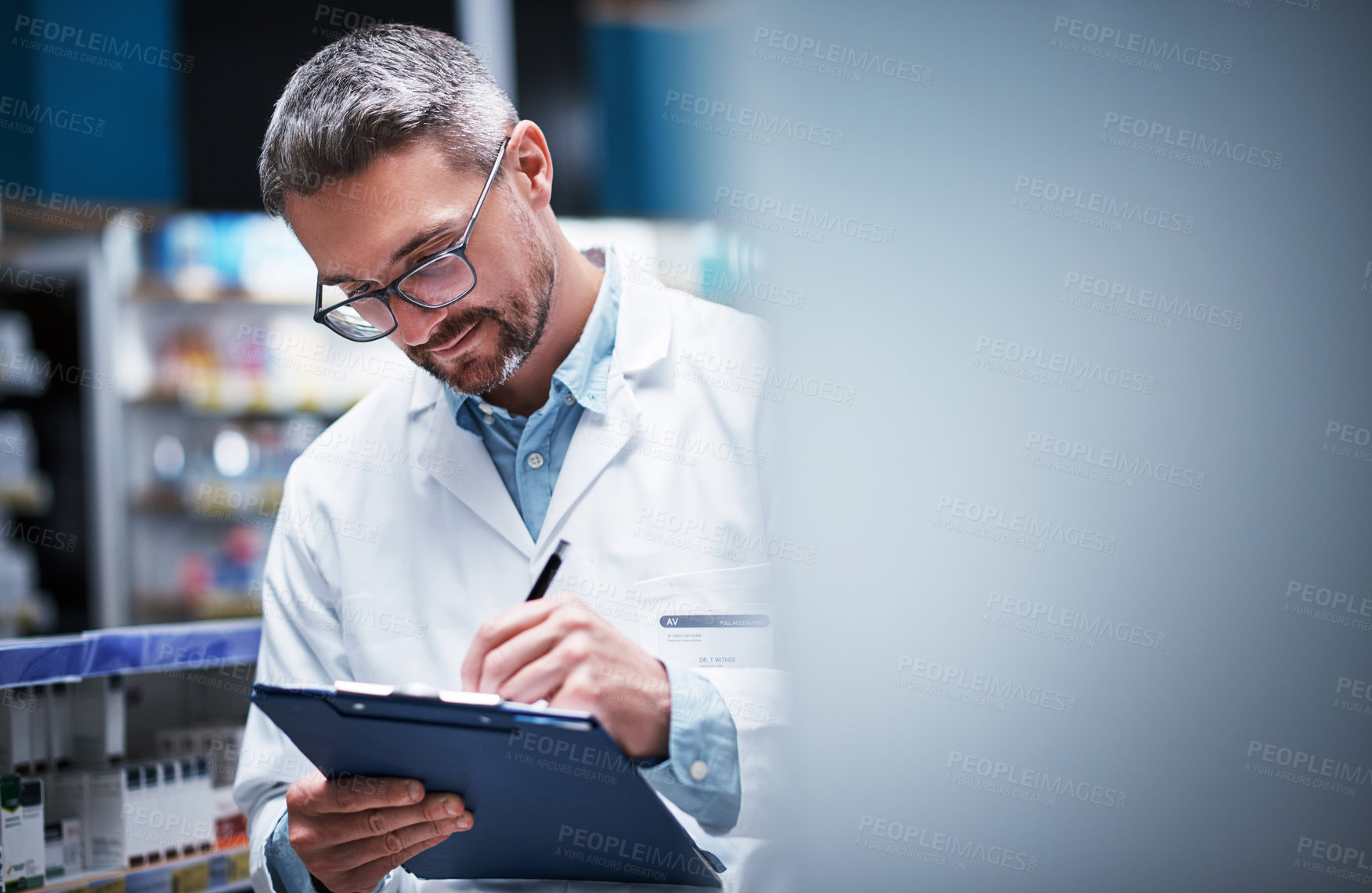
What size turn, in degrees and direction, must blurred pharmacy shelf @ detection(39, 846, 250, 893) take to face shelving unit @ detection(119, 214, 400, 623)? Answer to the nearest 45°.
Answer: approximately 135° to its left

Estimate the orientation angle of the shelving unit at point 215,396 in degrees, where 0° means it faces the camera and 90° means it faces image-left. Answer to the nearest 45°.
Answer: approximately 0°

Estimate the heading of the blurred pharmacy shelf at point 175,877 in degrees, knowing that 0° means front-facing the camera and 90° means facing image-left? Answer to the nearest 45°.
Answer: approximately 315°

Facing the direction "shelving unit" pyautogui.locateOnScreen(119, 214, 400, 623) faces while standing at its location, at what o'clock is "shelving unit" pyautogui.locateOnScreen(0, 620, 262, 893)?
"shelving unit" pyautogui.locateOnScreen(0, 620, 262, 893) is roughly at 12 o'clock from "shelving unit" pyautogui.locateOnScreen(119, 214, 400, 623).

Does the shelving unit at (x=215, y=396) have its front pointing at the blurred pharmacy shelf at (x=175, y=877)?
yes
